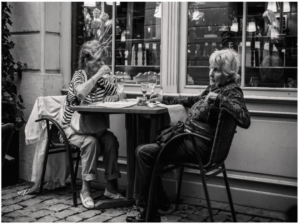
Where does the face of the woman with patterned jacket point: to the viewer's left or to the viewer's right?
to the viewer's left

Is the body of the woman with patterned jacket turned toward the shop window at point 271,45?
no

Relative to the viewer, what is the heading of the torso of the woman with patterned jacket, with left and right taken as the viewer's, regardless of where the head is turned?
facing to the left of the viewer

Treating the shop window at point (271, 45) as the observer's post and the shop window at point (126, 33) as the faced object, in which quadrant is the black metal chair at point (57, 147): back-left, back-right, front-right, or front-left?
front-left

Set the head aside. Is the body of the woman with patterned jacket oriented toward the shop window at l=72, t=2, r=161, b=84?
no

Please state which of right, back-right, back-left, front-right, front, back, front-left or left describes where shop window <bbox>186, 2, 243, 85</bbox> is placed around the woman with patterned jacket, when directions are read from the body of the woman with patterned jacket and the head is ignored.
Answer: right

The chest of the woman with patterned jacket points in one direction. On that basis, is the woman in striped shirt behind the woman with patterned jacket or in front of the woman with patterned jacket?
in front

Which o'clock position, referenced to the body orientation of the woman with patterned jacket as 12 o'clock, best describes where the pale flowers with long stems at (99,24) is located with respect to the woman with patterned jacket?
The pale flowers with long stems is roughly at 2 o'clock from the woman with patterned jacket.

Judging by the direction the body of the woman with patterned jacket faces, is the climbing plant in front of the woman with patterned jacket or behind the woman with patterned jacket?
in front

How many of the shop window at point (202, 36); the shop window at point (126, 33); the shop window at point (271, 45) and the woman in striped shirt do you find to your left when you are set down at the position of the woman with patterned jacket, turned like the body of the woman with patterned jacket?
0
